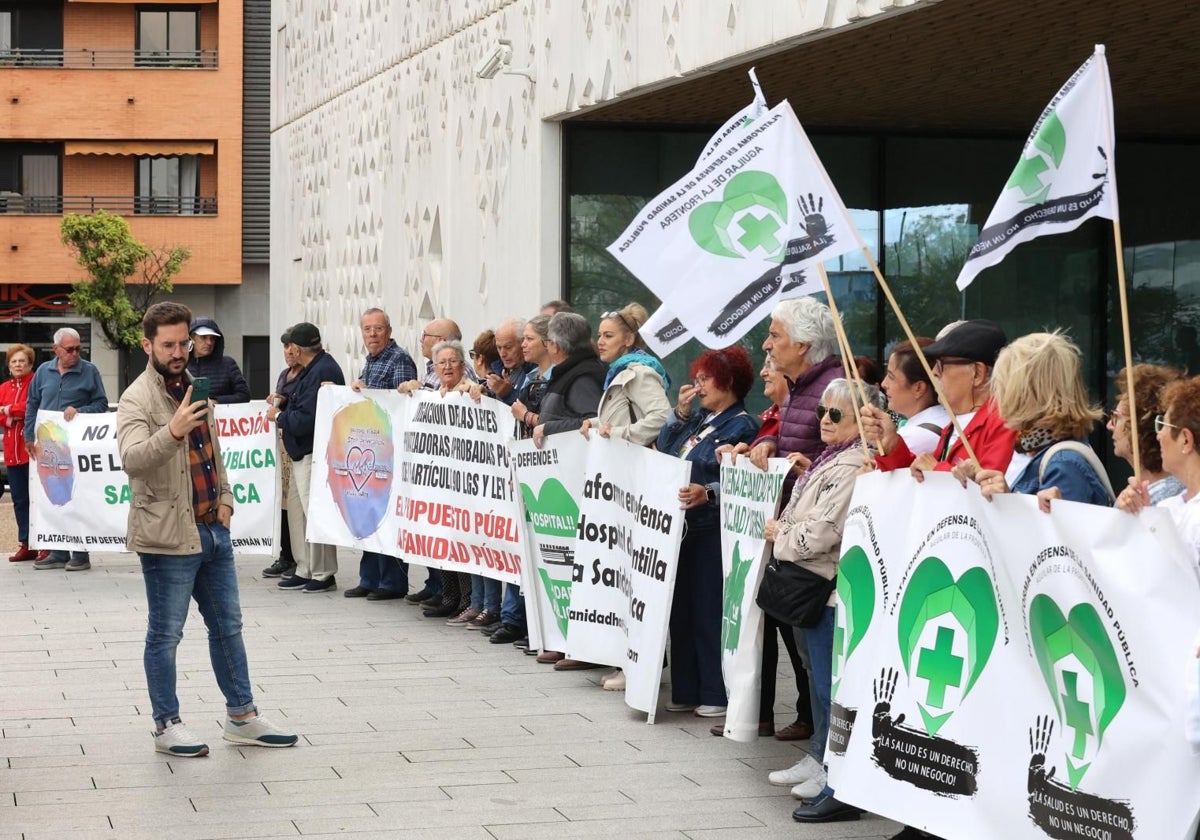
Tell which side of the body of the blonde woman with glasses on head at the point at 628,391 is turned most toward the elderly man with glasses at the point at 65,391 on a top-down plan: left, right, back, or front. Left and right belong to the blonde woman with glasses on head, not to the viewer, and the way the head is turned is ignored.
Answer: right

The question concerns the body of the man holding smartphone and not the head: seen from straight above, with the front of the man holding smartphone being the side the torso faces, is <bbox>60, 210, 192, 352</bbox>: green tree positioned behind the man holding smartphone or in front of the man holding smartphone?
behind

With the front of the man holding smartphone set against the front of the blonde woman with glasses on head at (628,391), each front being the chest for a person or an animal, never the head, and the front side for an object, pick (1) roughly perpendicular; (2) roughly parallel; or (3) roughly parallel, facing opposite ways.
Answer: roughly perpendicular

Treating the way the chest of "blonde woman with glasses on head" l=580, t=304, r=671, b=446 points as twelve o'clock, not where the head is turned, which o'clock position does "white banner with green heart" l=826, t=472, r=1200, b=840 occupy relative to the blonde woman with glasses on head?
The white banner with green heart is roughly at 10 o'clock from the blonde woman with glasses on head.

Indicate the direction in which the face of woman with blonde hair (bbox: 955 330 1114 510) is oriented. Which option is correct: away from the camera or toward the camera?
away from the camera

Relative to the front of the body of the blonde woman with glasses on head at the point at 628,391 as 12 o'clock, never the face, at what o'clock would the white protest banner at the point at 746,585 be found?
The white protest banner is roughly at 10 o'clock from the blonde woman with glasses on head.

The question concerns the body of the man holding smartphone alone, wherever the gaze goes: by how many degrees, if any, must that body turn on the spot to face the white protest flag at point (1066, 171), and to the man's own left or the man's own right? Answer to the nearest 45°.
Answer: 0° — they already face it
